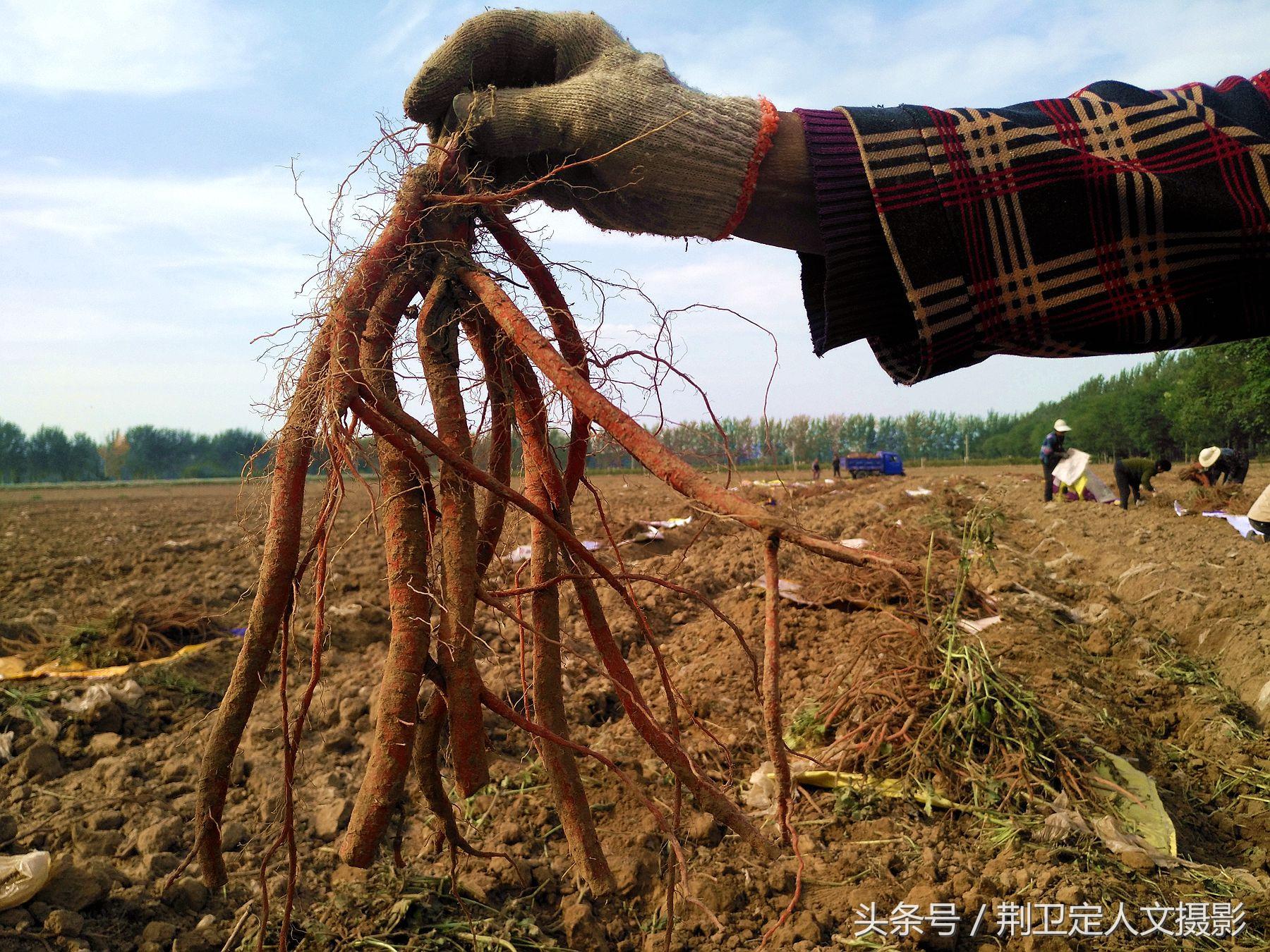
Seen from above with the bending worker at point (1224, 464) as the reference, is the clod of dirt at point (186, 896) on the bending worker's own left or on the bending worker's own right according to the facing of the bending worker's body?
on the bending worker's own left

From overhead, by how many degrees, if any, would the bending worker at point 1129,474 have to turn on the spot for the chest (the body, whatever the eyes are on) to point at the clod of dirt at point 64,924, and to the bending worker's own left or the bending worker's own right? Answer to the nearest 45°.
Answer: approximately 90° to the bending worker's own right

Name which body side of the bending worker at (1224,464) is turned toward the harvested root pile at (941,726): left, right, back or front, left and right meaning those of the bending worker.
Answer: left

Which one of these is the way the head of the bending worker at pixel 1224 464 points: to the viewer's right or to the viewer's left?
to the viewer's left

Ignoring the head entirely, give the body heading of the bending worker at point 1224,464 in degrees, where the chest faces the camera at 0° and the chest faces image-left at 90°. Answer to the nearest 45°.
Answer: approximately 90°

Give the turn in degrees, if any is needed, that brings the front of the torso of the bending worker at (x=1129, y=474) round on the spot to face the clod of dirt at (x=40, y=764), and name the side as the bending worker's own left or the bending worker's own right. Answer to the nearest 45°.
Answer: approximately 90° to the bending worker's own right

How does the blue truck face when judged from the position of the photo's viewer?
facing to the right of the viewer

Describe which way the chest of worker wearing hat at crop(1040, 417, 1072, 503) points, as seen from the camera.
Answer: to the viewer's right

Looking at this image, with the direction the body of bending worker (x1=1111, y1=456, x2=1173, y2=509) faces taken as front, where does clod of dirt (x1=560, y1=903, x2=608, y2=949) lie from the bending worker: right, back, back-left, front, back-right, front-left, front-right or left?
right

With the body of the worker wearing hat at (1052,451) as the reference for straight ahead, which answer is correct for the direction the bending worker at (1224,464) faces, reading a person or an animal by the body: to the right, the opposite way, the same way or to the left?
the opposite way

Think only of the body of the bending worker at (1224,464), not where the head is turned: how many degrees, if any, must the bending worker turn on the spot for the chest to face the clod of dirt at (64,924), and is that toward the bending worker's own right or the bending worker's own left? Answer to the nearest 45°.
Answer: approximately 90° to the bending worker's own left

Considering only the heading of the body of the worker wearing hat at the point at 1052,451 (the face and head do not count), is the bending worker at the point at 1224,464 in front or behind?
in front

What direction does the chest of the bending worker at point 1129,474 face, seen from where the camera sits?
to the viewer's right

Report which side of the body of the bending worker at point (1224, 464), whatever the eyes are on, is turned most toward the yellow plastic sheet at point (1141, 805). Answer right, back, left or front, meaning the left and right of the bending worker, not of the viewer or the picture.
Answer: left
